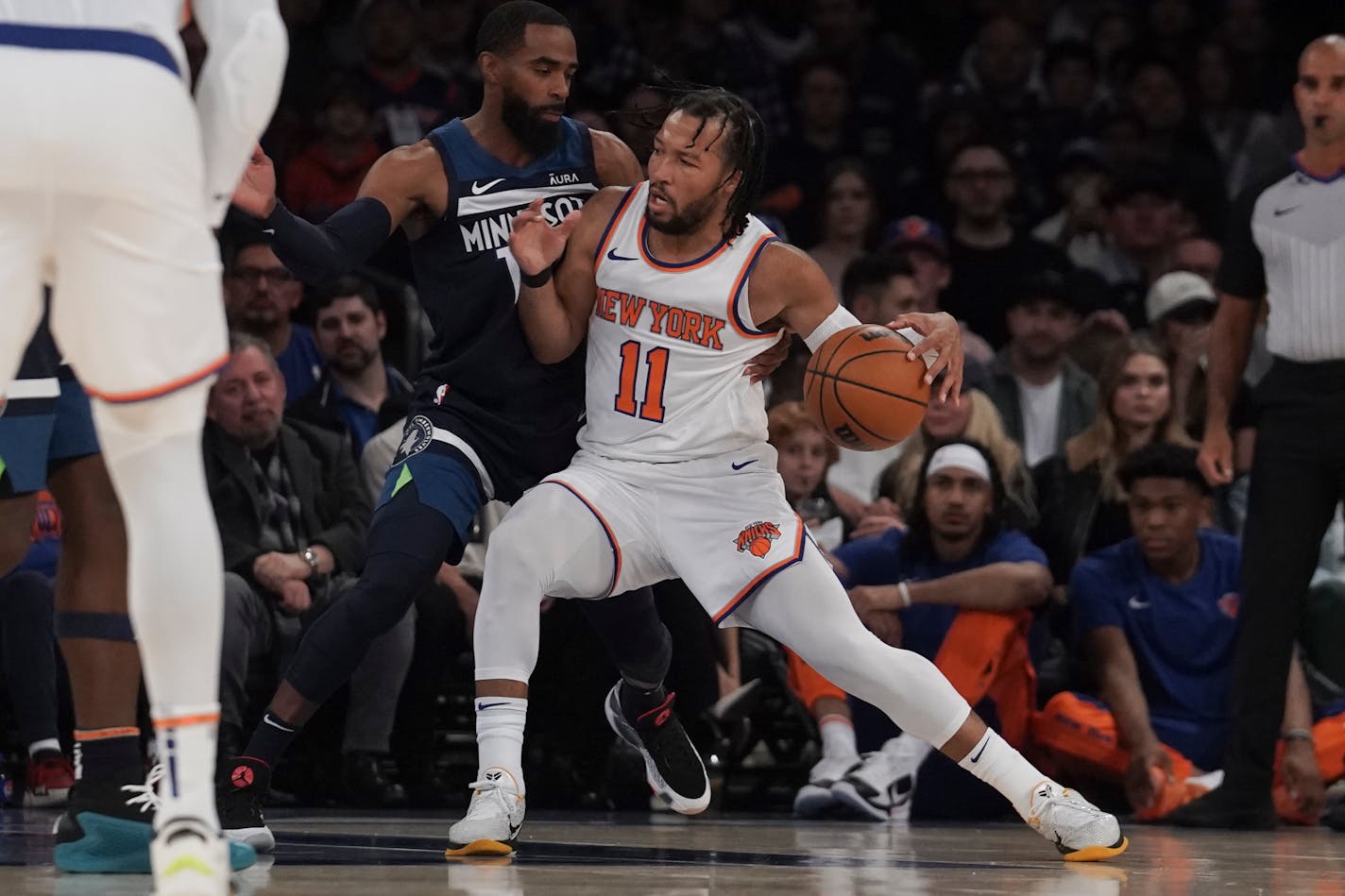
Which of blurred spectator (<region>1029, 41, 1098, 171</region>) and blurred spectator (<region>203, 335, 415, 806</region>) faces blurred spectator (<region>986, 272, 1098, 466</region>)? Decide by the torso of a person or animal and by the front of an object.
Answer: blurred spectator (<region>1029, 41, 1098, 171</region>)

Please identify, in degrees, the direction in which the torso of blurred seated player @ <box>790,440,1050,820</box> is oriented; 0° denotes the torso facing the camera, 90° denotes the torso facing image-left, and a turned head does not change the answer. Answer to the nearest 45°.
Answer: approximately 45°

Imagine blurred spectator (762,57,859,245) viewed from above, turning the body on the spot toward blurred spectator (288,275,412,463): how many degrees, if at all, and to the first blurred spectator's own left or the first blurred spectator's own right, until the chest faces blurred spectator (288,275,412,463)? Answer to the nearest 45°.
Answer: approximately 45° to the first blurred spectator's own right

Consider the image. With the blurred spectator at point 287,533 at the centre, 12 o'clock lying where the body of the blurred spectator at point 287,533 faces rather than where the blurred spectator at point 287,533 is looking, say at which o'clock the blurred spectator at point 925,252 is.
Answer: the blurred spectator at point 925,252 is roughly at 8 o'clock from the blurred spectator at point 287,533.

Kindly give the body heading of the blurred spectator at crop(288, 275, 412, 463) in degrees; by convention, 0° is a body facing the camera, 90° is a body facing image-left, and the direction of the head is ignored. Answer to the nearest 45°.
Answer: approximately 0°

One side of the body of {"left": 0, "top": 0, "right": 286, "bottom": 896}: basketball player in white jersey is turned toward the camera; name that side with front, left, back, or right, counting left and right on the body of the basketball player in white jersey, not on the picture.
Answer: back

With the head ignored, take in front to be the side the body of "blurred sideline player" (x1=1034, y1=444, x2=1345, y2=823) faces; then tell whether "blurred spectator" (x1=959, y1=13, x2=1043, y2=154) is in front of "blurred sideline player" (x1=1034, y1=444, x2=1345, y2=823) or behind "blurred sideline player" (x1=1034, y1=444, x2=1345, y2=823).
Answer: behind

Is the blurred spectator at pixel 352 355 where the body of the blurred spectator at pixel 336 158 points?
yes
